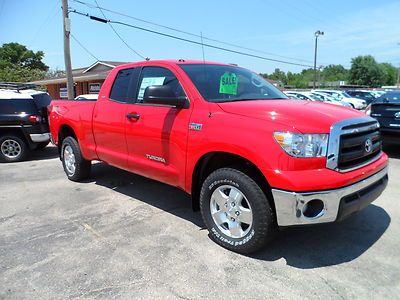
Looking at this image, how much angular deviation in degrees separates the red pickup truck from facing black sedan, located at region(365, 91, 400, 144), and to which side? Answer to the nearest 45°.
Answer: approximately 90° to its left

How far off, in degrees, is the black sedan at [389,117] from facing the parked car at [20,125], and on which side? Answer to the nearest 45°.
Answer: approximately 135° to its left

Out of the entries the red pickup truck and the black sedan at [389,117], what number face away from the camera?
1

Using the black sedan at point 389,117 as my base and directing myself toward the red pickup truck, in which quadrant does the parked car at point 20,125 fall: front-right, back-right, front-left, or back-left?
front-right

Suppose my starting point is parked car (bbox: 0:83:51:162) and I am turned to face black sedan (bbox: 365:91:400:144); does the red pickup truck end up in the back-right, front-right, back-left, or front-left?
front-right

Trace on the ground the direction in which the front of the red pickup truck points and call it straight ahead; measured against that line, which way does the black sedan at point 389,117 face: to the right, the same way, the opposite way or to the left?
to the left

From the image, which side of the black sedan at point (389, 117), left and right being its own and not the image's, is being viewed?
back

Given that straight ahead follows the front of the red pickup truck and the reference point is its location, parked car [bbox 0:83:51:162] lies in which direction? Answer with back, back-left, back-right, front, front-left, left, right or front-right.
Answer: back

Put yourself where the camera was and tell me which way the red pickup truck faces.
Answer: facing the viewer and to the right of the viewer
